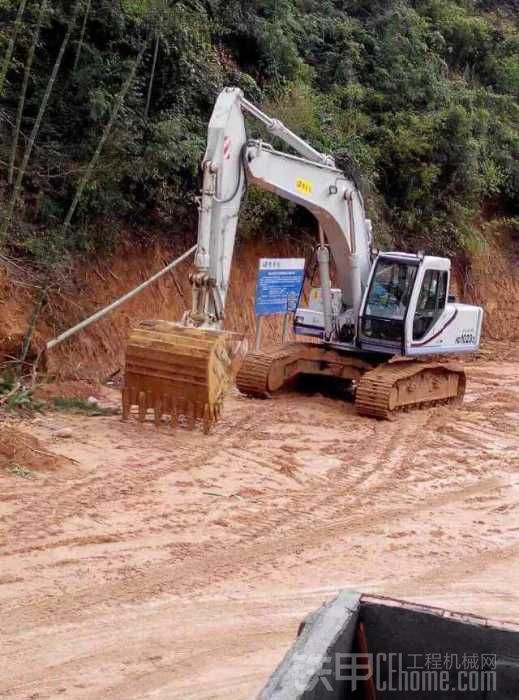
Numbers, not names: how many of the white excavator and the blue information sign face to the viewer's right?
0

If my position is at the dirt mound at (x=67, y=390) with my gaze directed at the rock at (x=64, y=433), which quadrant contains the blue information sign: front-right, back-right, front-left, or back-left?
back-left

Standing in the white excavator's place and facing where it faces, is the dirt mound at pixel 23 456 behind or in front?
in front

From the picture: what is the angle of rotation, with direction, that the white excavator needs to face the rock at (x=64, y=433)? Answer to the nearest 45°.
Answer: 0° — it already faces it

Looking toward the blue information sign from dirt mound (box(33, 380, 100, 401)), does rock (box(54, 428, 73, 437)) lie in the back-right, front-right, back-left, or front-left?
back-right

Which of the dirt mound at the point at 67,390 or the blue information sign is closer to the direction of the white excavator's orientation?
the dirt mound

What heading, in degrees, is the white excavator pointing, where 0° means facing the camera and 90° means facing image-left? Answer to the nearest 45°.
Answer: approximately 45°

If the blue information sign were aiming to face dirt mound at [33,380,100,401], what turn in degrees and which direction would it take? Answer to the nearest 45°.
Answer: approximately 45° to its right

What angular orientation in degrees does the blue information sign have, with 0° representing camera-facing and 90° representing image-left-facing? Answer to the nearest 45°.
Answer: approximately 0°

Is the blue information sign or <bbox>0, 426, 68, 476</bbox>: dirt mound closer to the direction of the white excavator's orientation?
the dirt mound
